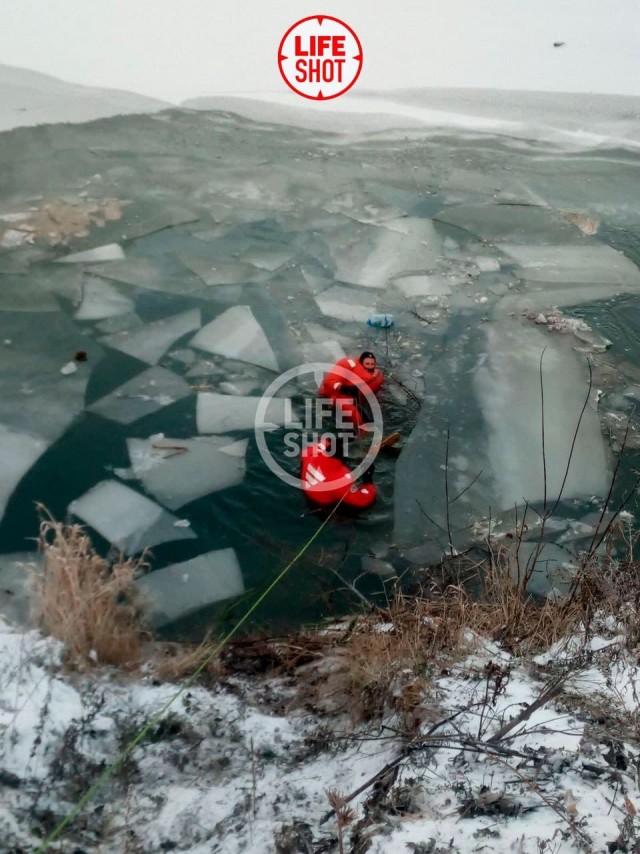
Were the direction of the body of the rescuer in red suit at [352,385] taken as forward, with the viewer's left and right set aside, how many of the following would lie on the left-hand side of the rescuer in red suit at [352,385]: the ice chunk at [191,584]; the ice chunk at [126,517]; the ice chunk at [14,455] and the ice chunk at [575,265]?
1

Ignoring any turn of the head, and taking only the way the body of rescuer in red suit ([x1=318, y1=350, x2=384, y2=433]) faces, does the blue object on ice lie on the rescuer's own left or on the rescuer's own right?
on the rescuer's own left

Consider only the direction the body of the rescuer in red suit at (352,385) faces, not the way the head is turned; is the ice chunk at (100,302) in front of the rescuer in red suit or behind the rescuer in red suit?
behind

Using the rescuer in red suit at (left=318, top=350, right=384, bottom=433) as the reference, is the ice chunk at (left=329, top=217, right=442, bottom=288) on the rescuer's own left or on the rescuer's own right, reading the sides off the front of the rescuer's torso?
on the rescuer's own left

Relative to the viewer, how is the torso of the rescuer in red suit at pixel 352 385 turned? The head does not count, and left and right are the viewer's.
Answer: facing the viewer and to the right of the viewer

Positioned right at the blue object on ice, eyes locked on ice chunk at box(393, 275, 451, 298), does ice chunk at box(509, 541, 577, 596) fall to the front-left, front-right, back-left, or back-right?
back-right

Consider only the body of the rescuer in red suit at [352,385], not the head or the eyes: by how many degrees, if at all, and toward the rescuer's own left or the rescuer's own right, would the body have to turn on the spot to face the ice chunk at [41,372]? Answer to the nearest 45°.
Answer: approximately 135° to the rescuer's own right

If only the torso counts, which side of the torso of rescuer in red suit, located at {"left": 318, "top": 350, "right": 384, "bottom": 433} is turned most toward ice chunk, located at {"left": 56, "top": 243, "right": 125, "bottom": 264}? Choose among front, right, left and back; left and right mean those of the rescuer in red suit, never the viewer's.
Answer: back

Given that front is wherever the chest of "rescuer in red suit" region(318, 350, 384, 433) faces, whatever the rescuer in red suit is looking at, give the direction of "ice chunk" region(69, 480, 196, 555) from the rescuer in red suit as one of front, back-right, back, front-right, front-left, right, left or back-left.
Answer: right

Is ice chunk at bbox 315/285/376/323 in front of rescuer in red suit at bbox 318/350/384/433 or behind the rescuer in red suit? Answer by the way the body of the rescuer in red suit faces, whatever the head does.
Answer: behind

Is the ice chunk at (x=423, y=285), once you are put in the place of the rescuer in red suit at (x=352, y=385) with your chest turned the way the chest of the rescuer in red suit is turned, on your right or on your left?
on your left
